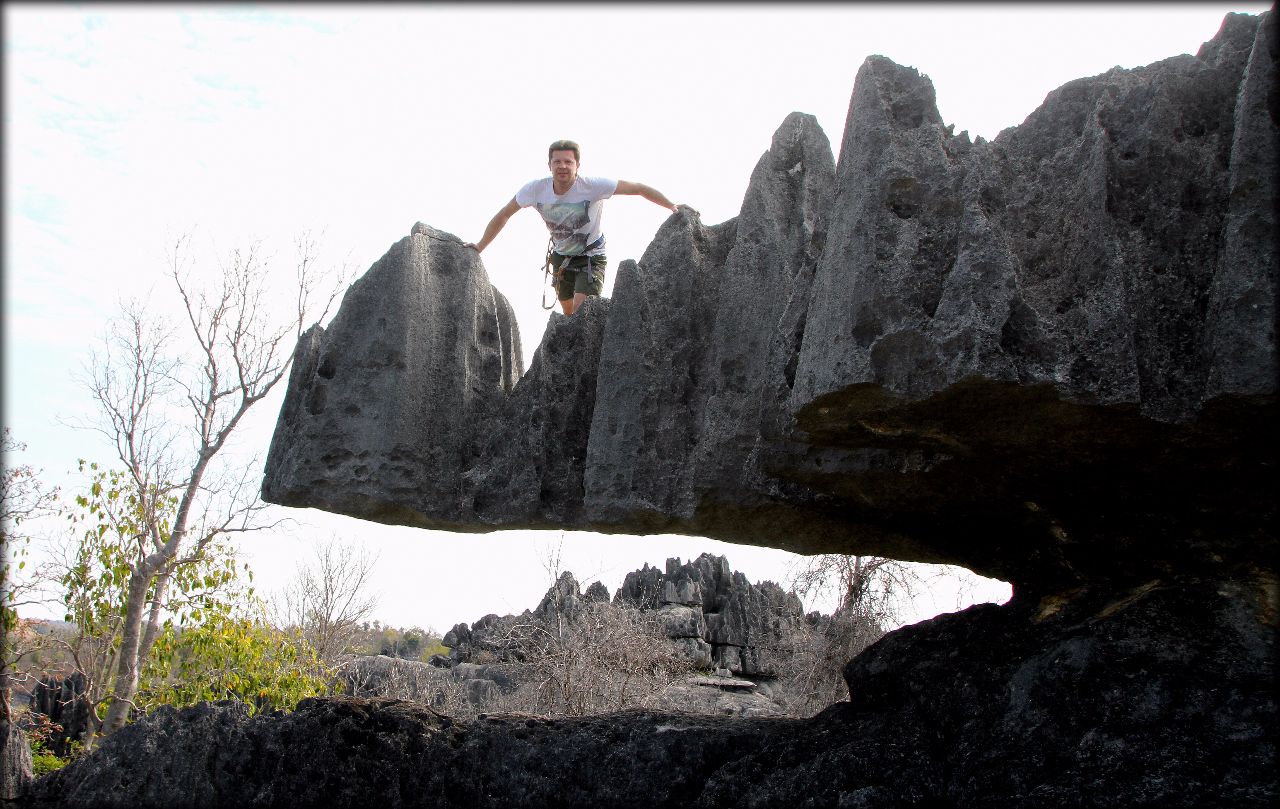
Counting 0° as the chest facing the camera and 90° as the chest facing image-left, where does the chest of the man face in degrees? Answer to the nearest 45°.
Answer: approximately 0°

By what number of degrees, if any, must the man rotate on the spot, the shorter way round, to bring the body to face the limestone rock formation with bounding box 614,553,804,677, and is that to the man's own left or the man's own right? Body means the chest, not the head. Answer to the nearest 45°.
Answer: approximately 180°

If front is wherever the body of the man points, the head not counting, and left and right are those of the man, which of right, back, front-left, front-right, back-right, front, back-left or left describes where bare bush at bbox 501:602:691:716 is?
back
